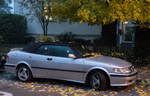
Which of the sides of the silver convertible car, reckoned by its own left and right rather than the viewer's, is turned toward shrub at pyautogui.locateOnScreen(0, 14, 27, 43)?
back

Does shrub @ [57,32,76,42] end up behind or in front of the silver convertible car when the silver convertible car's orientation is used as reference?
behind
